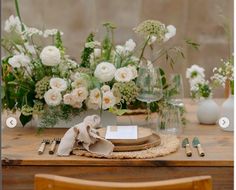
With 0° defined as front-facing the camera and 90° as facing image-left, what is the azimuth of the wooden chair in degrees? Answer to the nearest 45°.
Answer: approximately 180°

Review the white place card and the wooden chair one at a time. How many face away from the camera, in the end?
1

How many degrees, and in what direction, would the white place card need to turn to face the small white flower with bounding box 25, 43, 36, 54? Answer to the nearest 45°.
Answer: approximately 135° to its right
